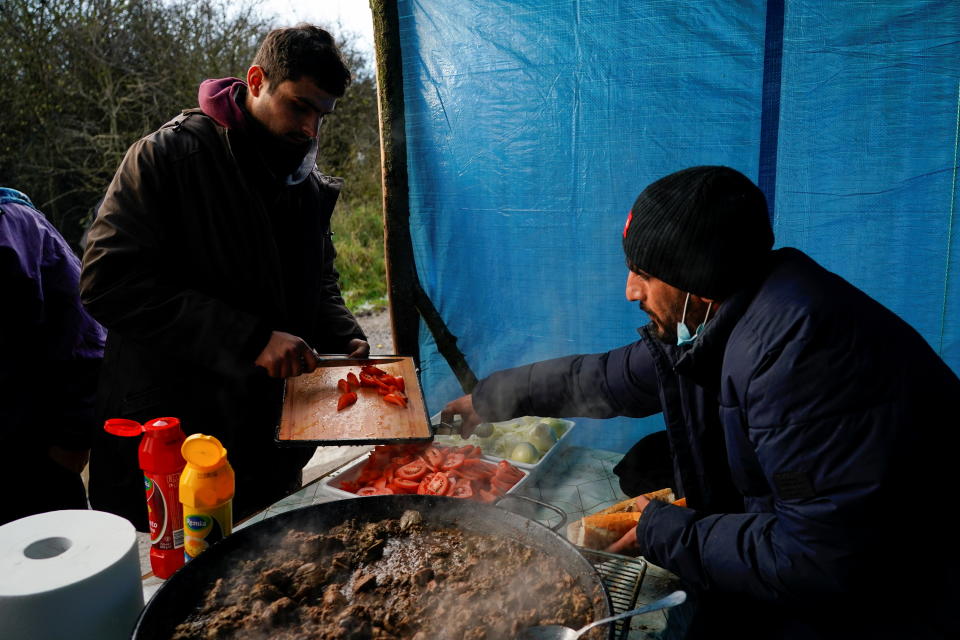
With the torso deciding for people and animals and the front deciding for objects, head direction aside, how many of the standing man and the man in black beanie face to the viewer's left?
1

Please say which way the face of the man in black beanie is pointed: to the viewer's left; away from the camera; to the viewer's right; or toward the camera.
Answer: to the viewer's left

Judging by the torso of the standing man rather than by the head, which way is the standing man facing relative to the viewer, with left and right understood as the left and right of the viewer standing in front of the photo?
facing the viewer and to the right of the viewer

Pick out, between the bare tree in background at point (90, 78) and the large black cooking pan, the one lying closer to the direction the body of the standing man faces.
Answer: the large black cooking pan

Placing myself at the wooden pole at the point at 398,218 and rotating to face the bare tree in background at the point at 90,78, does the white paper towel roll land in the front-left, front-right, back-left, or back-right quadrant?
back-left

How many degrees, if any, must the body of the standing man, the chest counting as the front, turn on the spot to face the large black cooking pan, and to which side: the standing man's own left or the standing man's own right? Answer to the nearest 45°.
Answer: approximately 45° to the standing man's own right

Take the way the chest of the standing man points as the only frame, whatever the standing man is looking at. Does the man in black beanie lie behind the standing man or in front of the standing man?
in front

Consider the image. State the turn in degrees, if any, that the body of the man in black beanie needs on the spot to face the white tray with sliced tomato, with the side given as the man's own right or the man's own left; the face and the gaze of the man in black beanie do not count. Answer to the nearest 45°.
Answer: approximately 45° to the man's own right

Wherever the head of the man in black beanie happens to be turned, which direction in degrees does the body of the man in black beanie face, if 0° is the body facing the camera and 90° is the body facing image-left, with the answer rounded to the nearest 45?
approximately 90°

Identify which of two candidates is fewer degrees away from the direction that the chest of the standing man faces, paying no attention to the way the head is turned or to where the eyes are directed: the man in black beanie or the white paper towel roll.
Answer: the man in black beanie
